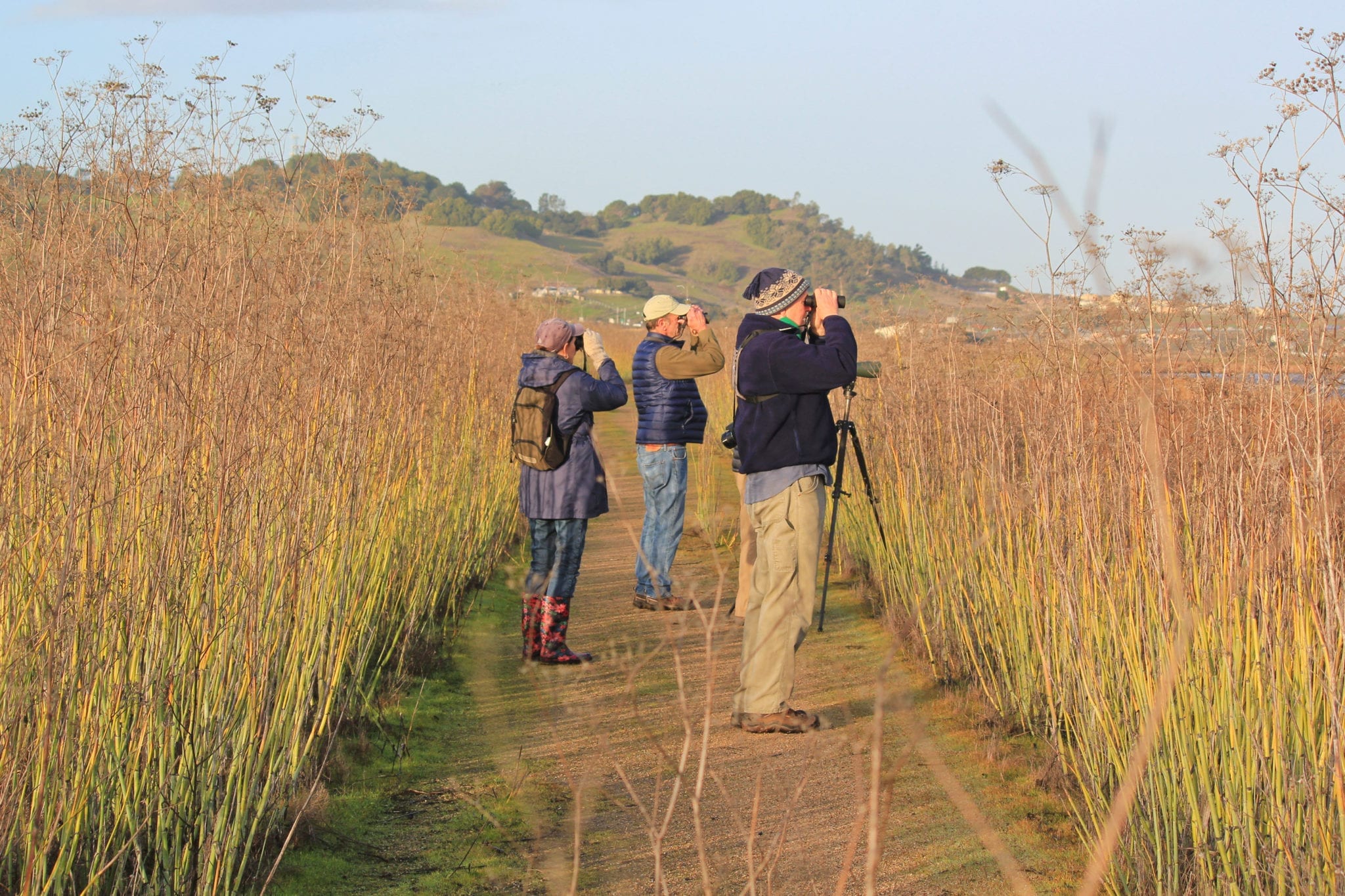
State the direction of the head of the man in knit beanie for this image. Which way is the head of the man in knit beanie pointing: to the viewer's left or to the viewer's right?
to the viewer's right

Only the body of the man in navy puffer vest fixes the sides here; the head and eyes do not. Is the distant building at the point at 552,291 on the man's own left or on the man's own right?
on the man's own left
